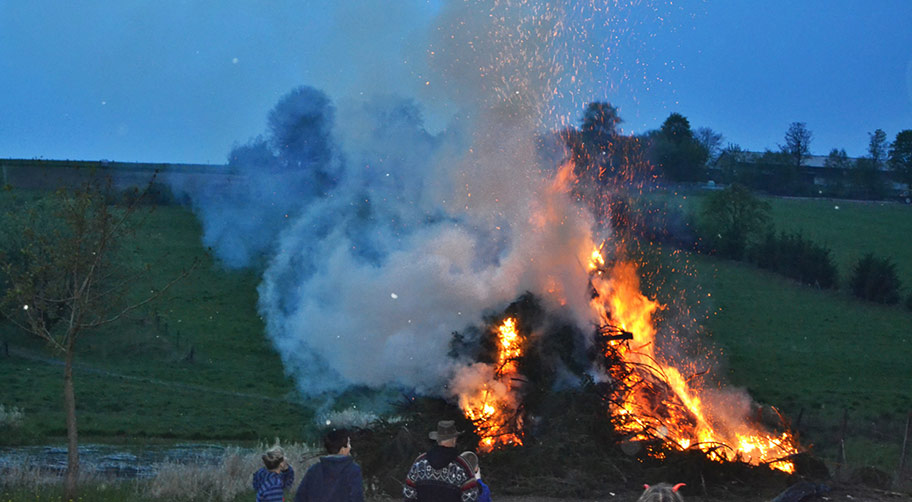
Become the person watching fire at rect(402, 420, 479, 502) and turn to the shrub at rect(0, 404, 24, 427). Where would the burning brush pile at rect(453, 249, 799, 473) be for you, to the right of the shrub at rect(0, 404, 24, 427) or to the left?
right

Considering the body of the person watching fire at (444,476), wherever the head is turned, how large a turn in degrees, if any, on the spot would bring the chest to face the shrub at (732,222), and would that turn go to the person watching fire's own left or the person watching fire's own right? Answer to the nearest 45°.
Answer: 0° — they already face it

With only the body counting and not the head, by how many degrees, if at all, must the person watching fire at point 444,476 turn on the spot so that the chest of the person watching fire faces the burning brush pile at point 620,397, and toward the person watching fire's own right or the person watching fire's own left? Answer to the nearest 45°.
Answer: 0° — they already face it

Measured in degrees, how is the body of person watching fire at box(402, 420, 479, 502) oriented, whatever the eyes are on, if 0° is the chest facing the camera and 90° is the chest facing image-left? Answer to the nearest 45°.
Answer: approximately 180°

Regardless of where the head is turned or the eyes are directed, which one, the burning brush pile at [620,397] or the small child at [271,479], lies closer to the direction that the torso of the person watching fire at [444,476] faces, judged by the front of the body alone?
the burning brush pile

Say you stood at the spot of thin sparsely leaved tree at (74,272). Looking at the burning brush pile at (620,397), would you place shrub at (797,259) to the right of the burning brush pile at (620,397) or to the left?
left

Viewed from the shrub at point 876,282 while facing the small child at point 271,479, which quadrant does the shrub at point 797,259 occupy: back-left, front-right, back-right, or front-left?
back-right
